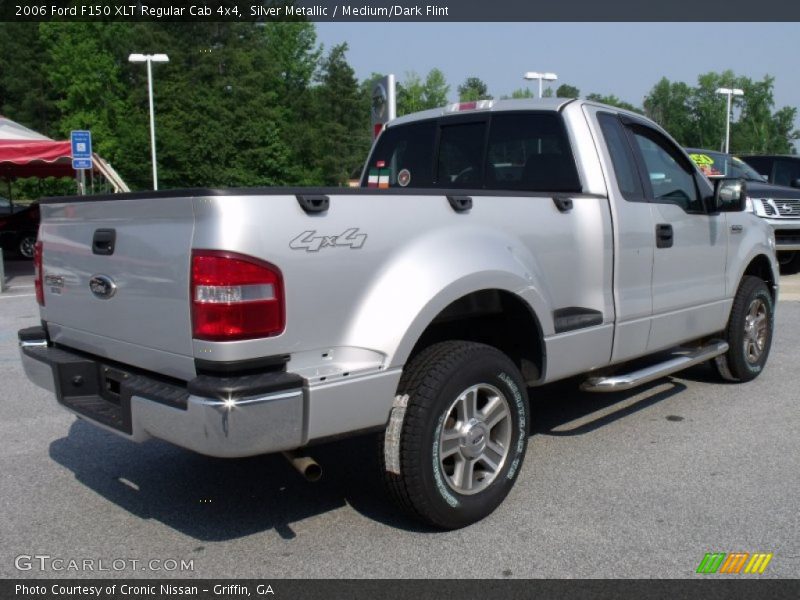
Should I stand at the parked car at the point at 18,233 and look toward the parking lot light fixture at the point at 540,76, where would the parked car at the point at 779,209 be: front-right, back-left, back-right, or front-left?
front-right

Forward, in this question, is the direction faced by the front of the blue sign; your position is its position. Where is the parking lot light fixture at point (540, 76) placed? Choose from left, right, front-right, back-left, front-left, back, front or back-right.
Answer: back-left

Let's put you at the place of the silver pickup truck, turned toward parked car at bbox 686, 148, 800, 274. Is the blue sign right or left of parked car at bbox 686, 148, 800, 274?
left

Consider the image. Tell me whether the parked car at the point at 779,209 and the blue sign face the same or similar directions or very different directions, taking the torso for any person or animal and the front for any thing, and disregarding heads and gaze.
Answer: same or similar directions

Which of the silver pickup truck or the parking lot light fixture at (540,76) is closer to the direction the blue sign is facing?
the silver pickup truck

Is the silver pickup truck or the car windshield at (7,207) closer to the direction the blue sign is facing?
the silver pickup truck

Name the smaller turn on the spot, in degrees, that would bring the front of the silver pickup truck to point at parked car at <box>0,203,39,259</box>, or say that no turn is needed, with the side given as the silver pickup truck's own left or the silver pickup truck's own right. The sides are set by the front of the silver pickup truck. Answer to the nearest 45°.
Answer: approximately 90° to the silver pickup truck's own left

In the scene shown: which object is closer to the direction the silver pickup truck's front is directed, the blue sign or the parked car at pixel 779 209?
the parked car

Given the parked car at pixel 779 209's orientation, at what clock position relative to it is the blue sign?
The blue sign is roughly at 4 o'clock from the parked car.

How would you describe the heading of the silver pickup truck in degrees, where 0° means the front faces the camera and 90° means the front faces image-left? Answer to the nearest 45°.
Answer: approximately 225°

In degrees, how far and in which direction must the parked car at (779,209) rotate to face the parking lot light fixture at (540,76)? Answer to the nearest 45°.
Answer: approximately 180°

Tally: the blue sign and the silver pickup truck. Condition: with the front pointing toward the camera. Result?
1

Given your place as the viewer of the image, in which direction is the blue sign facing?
facing the viewer

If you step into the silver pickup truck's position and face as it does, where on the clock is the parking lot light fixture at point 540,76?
The parking lot light fixture is roughly at 11 o'clock from the silver pickup truck.

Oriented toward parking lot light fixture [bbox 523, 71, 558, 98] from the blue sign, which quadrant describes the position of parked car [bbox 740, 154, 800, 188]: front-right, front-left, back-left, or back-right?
front-right

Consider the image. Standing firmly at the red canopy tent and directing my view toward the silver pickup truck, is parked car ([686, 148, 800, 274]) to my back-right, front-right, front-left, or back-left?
front-left

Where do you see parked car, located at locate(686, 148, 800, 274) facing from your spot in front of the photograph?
facing the viewer and to the right of the viewer

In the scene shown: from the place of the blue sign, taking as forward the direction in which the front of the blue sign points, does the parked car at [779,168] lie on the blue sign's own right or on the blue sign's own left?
on the blue sign's own left

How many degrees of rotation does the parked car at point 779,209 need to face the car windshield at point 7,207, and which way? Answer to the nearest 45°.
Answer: approximately 135° to its right

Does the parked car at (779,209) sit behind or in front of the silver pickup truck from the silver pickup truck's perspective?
in front
